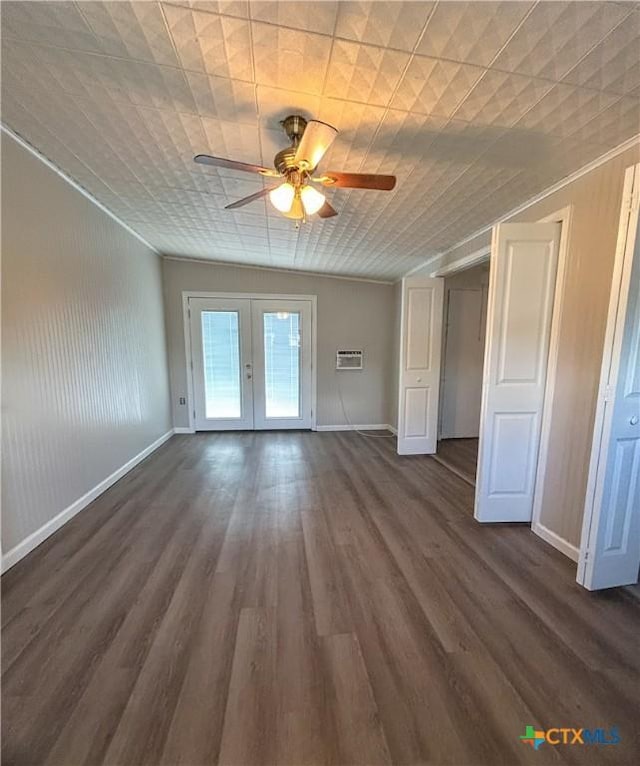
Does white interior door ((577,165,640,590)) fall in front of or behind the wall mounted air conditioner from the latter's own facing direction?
in front

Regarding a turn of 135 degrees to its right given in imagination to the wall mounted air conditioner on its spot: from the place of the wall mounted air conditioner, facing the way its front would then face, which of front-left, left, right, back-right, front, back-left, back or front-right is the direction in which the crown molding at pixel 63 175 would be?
left

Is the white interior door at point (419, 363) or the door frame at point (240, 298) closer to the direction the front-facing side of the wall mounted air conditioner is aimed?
the white interior door

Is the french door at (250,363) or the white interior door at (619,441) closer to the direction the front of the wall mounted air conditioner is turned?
the white interior door

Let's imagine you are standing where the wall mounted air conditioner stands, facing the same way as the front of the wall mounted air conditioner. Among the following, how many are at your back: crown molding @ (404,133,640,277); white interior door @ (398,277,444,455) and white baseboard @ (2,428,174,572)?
0

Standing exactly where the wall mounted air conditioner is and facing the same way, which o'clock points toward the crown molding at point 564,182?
The crown molding is roughly at 11 o'clock from the wall mounted air conditioner.

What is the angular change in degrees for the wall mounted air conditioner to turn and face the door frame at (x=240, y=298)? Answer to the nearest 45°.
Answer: approximately 90° to its right

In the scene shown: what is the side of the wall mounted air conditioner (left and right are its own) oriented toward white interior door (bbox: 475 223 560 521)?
front

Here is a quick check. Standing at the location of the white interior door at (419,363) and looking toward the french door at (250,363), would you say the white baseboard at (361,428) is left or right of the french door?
right

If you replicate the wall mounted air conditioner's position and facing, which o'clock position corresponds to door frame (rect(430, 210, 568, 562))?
The door frame is roughly at 11 o'clock from the wall mounted air conditioner.

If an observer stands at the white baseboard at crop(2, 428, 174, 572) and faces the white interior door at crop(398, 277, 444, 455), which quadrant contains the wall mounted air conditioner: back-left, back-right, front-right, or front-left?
front-left

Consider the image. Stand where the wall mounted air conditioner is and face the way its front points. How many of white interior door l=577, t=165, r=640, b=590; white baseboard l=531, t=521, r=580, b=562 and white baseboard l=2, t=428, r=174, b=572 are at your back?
0

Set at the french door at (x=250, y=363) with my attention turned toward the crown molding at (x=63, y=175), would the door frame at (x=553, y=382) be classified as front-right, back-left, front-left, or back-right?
front-left

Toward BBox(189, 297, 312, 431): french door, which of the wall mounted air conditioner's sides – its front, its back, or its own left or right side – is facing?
right

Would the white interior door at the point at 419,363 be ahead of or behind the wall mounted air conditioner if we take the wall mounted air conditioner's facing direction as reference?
ahead

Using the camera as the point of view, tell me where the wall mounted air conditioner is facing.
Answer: facing the viewer

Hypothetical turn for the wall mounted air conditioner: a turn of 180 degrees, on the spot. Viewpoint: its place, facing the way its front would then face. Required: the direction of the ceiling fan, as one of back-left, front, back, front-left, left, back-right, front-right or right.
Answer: back
